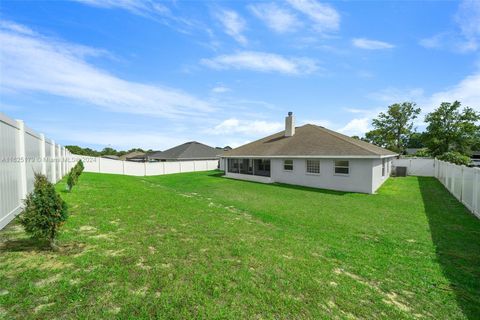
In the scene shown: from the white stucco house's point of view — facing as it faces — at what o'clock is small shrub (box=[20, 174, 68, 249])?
The small shrub is roughly at 5 o'clock from the white stucco house.

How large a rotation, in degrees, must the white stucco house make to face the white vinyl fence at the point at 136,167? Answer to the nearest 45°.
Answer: approximately 135° to its left

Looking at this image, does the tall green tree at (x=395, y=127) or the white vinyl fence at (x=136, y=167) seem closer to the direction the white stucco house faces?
the tall green tree

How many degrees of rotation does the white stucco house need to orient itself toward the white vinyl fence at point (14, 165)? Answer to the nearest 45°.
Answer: approximately 180°

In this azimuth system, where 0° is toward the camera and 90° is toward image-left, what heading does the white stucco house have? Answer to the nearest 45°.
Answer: approximately 225°

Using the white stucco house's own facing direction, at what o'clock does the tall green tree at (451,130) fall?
The tall green tree is roughly at 12 o'clock from the white stucco house.
